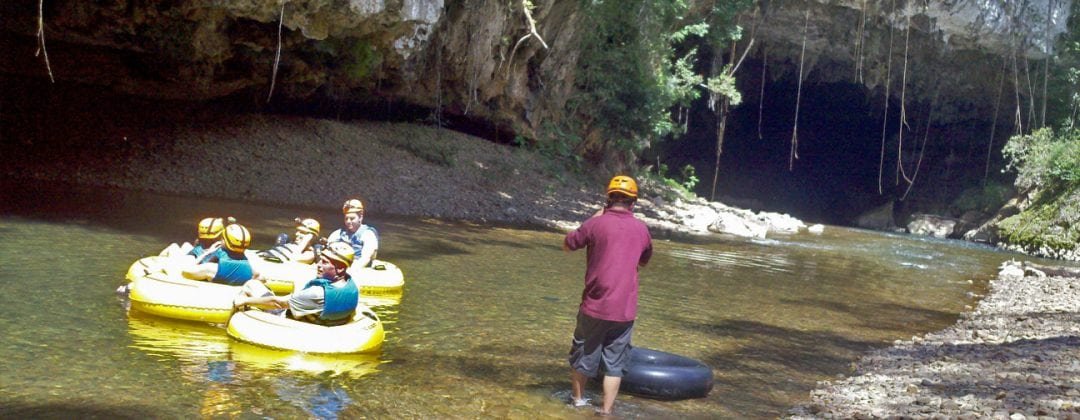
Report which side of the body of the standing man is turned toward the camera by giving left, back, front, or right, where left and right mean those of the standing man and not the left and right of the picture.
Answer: back

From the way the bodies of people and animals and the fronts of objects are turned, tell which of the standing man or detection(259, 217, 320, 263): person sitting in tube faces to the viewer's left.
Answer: the person sitting in tube

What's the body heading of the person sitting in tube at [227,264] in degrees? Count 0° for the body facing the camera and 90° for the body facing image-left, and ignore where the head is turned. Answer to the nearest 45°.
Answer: approximately 135°

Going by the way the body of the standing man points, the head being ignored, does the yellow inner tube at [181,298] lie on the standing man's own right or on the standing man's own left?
on the standing man's own left

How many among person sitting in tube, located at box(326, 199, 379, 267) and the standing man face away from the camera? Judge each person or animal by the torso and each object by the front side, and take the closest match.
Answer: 1

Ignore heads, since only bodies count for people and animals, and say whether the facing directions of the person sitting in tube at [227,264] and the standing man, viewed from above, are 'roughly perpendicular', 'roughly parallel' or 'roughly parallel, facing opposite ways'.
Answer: roughly perpendicular

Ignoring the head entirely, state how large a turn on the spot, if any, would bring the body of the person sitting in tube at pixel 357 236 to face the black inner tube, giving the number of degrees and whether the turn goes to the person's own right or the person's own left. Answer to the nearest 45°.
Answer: approximately 90° to the person's own left

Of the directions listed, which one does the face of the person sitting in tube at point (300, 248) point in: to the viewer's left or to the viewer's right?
to the viewer's left

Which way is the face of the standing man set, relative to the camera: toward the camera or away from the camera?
away from the camera
